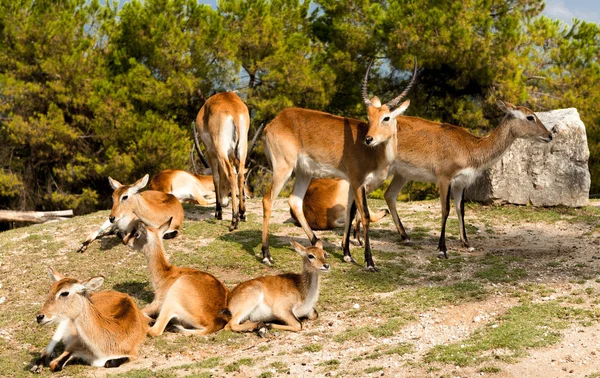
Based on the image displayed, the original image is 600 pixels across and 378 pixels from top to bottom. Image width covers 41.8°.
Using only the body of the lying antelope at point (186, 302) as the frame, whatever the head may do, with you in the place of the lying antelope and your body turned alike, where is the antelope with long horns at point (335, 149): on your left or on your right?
on your right

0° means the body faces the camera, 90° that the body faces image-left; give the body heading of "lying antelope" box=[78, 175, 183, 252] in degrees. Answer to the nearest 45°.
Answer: approximately 45°

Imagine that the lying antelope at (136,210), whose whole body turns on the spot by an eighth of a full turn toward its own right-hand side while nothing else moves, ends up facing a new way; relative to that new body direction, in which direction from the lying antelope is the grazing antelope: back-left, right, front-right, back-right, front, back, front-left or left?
back-right

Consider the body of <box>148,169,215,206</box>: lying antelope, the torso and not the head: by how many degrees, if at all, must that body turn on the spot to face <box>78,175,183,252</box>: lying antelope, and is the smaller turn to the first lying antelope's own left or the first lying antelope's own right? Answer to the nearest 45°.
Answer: approximately 90° to the first lying antelope's own right

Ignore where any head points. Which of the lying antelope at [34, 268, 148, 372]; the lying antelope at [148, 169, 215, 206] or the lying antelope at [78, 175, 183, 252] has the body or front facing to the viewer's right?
the lying antelope at [148, 169, 215, 206]

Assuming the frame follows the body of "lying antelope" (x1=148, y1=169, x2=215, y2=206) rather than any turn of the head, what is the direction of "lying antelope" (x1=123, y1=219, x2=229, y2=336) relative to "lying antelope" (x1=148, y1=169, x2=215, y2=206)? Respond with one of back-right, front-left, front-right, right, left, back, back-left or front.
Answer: right

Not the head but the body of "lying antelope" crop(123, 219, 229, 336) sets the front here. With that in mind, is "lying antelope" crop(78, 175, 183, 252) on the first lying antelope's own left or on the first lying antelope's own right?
on the first lying antelope's own right

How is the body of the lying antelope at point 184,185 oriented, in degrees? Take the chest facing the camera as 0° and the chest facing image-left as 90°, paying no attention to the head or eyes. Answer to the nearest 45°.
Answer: approximately 270°

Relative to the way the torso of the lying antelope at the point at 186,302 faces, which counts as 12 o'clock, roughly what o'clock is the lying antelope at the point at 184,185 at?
the lying antelope at the point at 184,185 is roughly at 3 o'clock from the lying antelope at the point at 186,302.

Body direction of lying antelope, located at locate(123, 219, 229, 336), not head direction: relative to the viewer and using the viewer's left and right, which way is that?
facing to the left of the viewer
